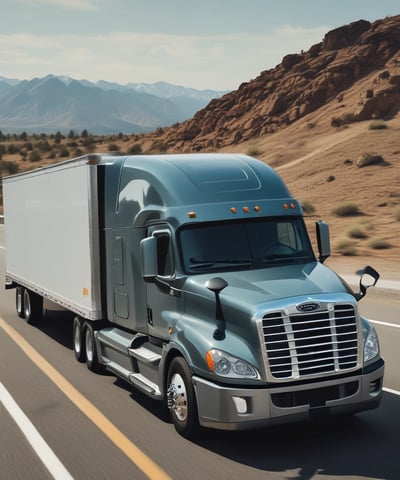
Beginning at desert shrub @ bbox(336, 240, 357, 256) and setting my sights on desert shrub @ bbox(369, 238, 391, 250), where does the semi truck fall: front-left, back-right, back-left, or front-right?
back-right

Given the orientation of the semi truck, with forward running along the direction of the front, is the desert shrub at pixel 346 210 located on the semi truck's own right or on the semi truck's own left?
on the semi truck's own left

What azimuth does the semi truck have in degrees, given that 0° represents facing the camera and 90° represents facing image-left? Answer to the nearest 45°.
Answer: approximately 315°

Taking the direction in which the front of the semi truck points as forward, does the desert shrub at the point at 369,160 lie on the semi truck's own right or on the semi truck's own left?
on the semi truck's own left

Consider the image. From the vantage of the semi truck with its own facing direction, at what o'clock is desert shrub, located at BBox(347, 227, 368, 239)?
The desert shrub is roughly at 8 o'clock from the semi truck.

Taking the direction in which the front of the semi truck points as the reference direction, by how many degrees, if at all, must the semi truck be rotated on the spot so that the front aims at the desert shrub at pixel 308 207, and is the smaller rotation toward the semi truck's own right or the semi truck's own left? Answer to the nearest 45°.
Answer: approximately 135° to the semi truck's own left

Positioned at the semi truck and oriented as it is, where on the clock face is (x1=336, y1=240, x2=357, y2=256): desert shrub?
The desert shrub is roughly at 8 o'clock from the semi truck.

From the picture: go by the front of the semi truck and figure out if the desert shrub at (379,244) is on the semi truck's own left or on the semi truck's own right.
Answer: on the semi truck's own left
